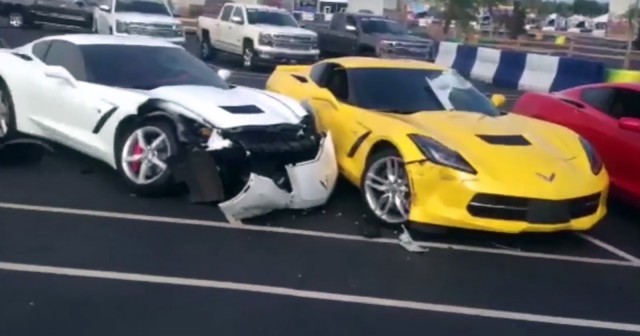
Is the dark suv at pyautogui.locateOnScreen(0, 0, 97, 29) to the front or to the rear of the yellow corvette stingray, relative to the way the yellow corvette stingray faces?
to the rear

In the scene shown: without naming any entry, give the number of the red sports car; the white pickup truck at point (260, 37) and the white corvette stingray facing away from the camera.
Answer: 0

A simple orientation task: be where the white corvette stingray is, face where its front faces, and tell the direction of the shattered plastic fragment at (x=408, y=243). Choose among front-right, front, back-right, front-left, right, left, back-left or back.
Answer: front

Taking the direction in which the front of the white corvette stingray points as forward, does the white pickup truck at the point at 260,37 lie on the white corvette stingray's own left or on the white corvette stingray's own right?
on the white corvette stingray's own left

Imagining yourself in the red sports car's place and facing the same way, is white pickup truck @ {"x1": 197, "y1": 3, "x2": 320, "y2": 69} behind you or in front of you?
behind

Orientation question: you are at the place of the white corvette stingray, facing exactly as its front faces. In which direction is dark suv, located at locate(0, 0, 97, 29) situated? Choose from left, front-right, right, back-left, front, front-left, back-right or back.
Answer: back-left

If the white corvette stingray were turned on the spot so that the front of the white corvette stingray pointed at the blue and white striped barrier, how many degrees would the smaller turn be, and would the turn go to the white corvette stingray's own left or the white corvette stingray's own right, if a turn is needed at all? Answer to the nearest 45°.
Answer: approximately 90° to the white corvette stingray's own left

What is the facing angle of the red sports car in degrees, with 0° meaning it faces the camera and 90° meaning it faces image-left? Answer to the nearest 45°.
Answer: approximately 315°

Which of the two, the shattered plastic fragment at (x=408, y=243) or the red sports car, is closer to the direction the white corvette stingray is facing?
the shattered plastic fragment

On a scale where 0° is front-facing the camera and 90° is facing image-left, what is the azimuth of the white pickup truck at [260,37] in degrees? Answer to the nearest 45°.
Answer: approximately 315°

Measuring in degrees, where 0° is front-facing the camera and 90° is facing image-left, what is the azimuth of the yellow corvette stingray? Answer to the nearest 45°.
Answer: approximately 315°

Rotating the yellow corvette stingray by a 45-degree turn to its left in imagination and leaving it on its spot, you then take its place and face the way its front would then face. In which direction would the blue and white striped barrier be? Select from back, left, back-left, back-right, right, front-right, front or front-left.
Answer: left

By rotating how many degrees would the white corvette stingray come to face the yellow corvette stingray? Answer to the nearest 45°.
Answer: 0° — it already faces it

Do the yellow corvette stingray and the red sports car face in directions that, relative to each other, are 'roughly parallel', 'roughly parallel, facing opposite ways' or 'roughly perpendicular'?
roughly parallel

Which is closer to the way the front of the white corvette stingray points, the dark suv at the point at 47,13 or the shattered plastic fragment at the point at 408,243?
the shattered plastic fragment

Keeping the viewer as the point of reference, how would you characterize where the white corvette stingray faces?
facing the viewer and to the right of the viewer

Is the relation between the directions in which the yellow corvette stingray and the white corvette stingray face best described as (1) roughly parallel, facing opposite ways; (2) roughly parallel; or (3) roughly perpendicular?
roughly parallel
